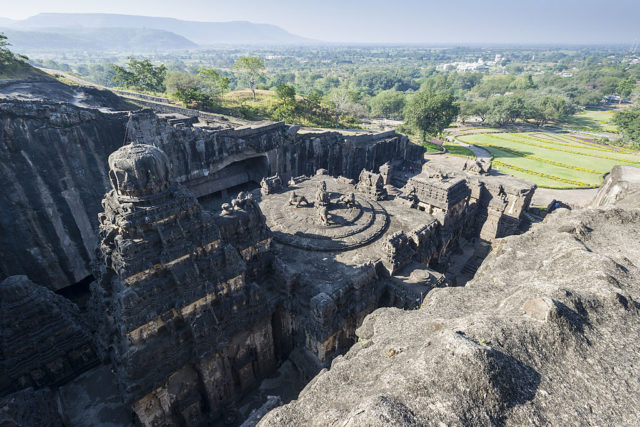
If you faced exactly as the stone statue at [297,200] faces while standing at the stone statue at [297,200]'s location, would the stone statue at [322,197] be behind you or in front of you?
behind

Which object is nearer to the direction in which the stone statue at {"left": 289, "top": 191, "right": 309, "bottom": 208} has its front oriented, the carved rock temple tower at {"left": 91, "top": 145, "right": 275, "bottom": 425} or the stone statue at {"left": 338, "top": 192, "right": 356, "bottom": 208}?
the carved rock temple tower

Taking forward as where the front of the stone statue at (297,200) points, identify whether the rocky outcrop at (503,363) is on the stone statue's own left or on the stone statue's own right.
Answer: on the stone statue's own left

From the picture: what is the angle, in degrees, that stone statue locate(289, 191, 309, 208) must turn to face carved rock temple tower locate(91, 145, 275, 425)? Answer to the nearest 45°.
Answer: approximately 45° to its left

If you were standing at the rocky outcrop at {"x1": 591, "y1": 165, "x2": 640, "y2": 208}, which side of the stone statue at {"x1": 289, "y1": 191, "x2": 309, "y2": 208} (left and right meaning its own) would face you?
back

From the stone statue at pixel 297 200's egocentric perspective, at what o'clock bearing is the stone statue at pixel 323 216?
the stone statue at pixel 323 216 is roughly at 8 o'clock from the stone statue at pixel 297 200.

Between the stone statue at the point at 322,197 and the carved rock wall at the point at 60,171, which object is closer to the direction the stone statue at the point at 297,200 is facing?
the carved rock wall

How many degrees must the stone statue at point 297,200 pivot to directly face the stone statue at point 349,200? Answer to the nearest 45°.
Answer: approximately 180°

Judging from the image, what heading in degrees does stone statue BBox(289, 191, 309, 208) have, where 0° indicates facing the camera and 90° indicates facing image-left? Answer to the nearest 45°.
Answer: approximately 90°

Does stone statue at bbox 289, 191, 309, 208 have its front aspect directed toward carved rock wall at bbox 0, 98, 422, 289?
yes

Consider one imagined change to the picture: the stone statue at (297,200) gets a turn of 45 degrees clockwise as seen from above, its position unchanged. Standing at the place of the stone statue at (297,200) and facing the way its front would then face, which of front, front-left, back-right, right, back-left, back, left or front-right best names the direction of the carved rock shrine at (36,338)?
left
